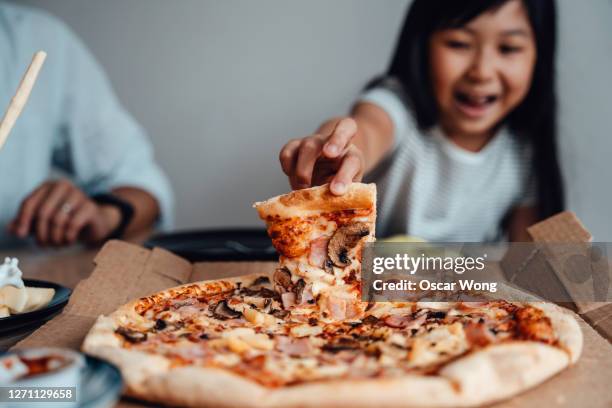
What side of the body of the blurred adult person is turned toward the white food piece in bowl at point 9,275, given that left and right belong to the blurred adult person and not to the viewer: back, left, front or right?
front

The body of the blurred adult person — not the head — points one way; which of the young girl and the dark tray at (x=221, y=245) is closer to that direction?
the dark tray

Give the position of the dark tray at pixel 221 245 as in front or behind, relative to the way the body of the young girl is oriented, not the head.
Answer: in front

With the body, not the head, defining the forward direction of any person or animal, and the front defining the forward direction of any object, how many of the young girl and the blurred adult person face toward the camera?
2

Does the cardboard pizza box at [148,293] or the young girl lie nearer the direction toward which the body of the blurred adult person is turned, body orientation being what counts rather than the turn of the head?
the cardboard pizza box

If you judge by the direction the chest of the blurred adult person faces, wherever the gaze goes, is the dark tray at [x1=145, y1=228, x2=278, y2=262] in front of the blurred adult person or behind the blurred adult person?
in front

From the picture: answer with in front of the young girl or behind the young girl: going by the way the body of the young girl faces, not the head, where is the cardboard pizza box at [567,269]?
in front

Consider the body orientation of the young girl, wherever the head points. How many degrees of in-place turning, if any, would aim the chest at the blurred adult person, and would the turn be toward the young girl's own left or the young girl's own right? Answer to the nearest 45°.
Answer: approximately 90° to the young girl's own right

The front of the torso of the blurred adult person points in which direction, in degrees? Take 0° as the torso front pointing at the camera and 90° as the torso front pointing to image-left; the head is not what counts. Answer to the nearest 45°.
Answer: approximately 0°

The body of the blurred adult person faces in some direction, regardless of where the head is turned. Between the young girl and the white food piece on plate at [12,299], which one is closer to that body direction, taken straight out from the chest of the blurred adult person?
the white food piece on plate

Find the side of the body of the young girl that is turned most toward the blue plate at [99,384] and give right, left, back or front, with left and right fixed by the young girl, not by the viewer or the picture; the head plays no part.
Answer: front

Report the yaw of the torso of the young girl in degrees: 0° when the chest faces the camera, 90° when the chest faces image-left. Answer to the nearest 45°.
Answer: approximately 0°
